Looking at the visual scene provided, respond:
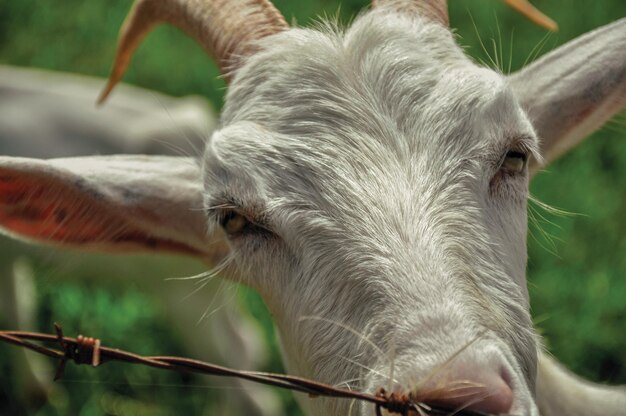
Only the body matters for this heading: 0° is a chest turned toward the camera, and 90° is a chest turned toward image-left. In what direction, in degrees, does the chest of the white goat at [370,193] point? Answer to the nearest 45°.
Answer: approximately 0°

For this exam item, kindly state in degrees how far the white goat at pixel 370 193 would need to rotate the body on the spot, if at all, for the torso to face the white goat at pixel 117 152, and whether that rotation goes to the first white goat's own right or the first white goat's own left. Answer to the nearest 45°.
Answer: approximately 135° to the first white goat's own right
